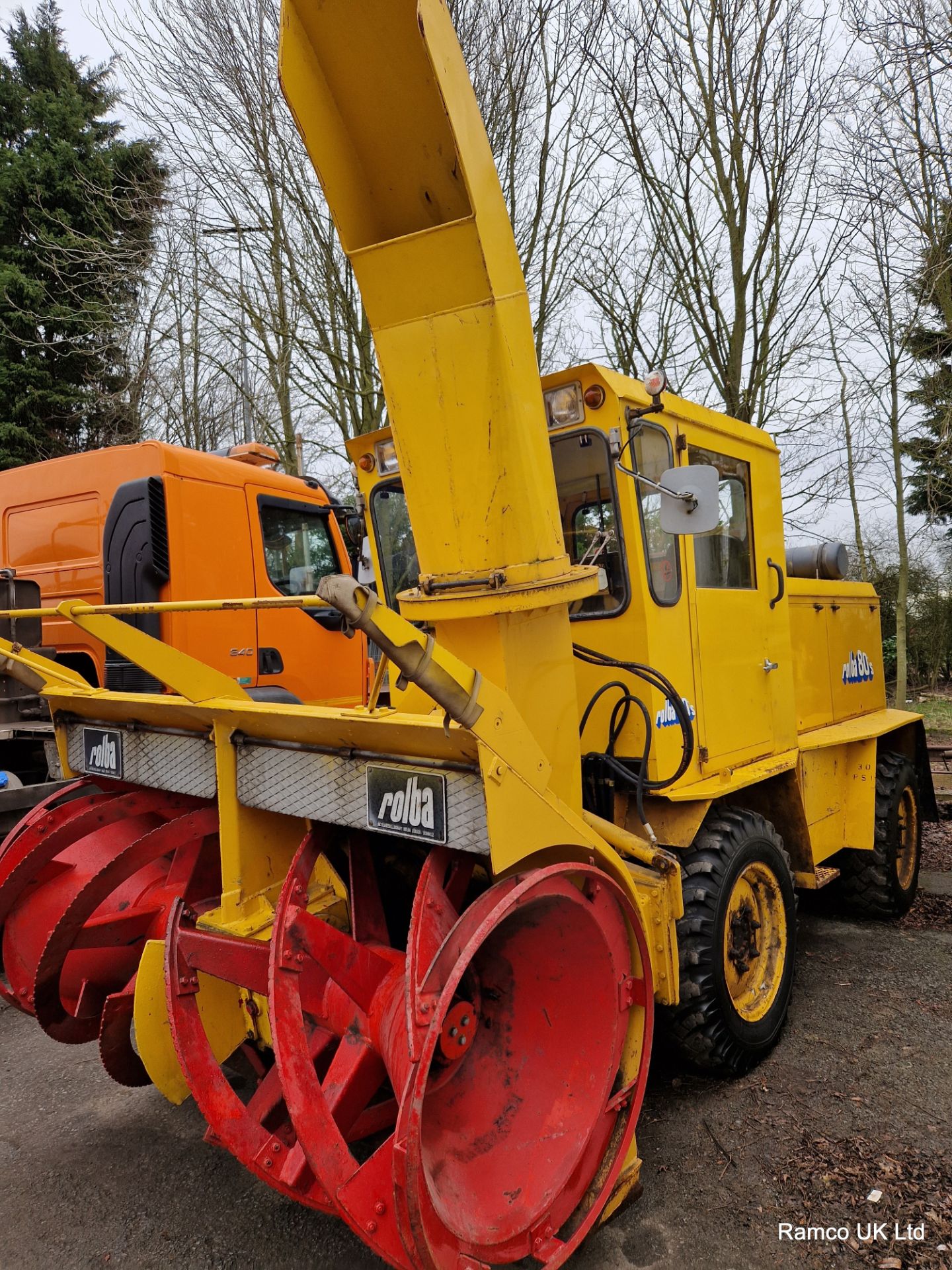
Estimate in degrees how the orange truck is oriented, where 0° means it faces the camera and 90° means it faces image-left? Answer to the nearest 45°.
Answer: approximately 225°
